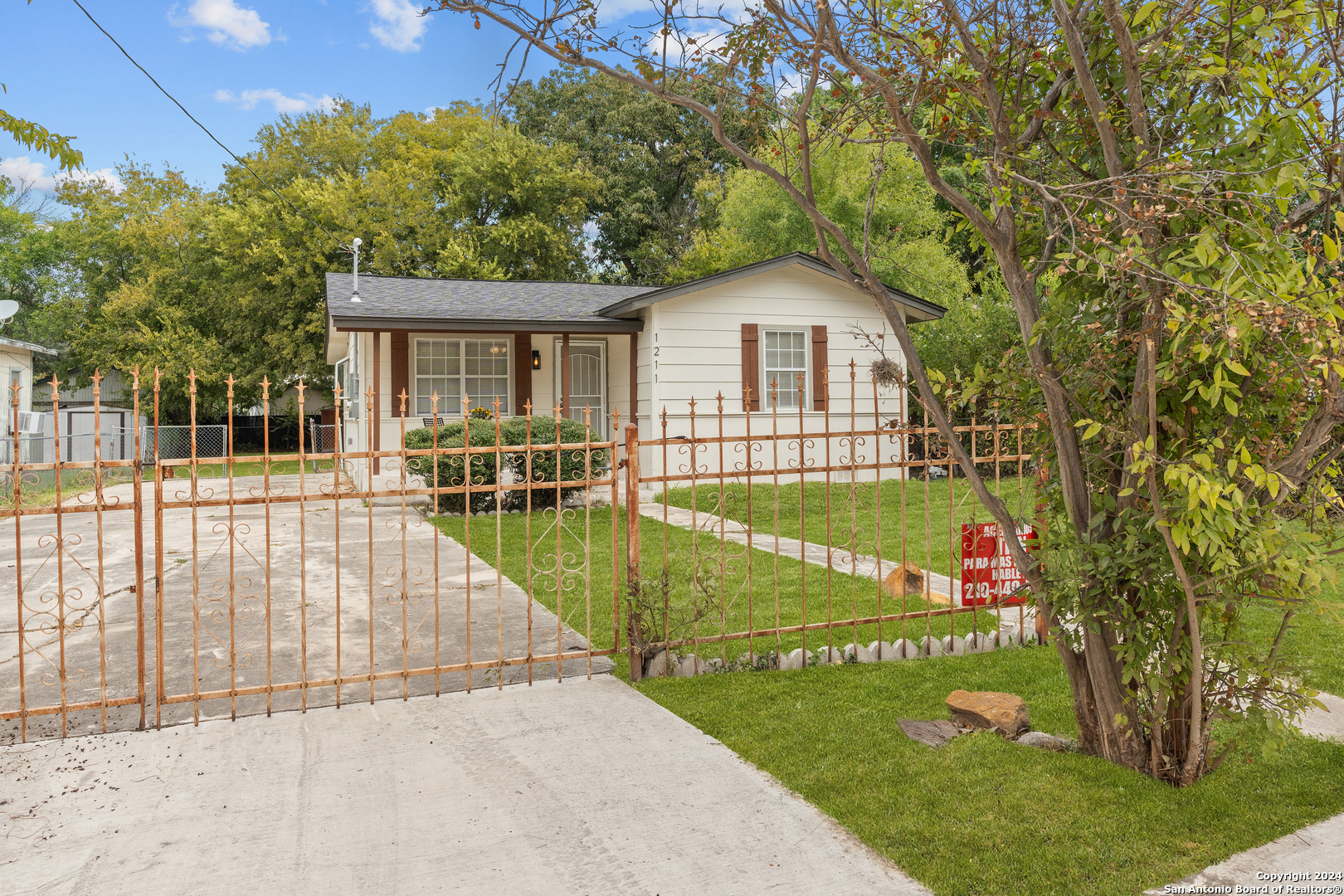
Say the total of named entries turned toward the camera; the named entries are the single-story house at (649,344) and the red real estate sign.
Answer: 2

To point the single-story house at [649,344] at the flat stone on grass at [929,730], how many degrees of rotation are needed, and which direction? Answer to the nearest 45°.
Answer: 0° — it already faces it

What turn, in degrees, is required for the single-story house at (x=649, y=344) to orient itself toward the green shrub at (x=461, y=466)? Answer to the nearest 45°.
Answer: approximately 45° to its right

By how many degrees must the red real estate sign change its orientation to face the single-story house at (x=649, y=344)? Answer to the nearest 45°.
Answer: approximately 135° to its right

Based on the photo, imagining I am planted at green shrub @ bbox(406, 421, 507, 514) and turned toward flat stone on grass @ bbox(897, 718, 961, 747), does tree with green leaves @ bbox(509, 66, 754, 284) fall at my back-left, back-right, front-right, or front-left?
back-left

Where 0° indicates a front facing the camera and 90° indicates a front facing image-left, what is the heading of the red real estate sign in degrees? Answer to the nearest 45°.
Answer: approximately 0°

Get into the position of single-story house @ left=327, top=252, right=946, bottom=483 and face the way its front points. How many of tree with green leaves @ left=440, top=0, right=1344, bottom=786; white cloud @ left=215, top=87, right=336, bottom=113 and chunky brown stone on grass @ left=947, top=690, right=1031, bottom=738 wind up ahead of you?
2

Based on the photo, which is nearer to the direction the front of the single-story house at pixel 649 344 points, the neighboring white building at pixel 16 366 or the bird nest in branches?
the bird nest in branches

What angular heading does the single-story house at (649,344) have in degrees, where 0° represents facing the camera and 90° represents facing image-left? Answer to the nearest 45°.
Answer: approximately 0°

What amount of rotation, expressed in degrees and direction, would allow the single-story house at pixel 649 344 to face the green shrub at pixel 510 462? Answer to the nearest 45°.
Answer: approximately 45° to its right

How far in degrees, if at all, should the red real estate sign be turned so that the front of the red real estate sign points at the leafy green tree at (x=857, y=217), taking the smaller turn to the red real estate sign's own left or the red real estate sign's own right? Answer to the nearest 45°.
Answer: approximately 180°

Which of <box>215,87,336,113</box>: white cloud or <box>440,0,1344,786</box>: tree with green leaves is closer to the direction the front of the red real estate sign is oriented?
the tree with green leaves

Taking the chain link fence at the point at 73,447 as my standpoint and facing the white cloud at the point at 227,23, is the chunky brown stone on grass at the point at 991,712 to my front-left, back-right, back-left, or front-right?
back-right

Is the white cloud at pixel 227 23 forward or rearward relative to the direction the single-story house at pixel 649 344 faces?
rearward
